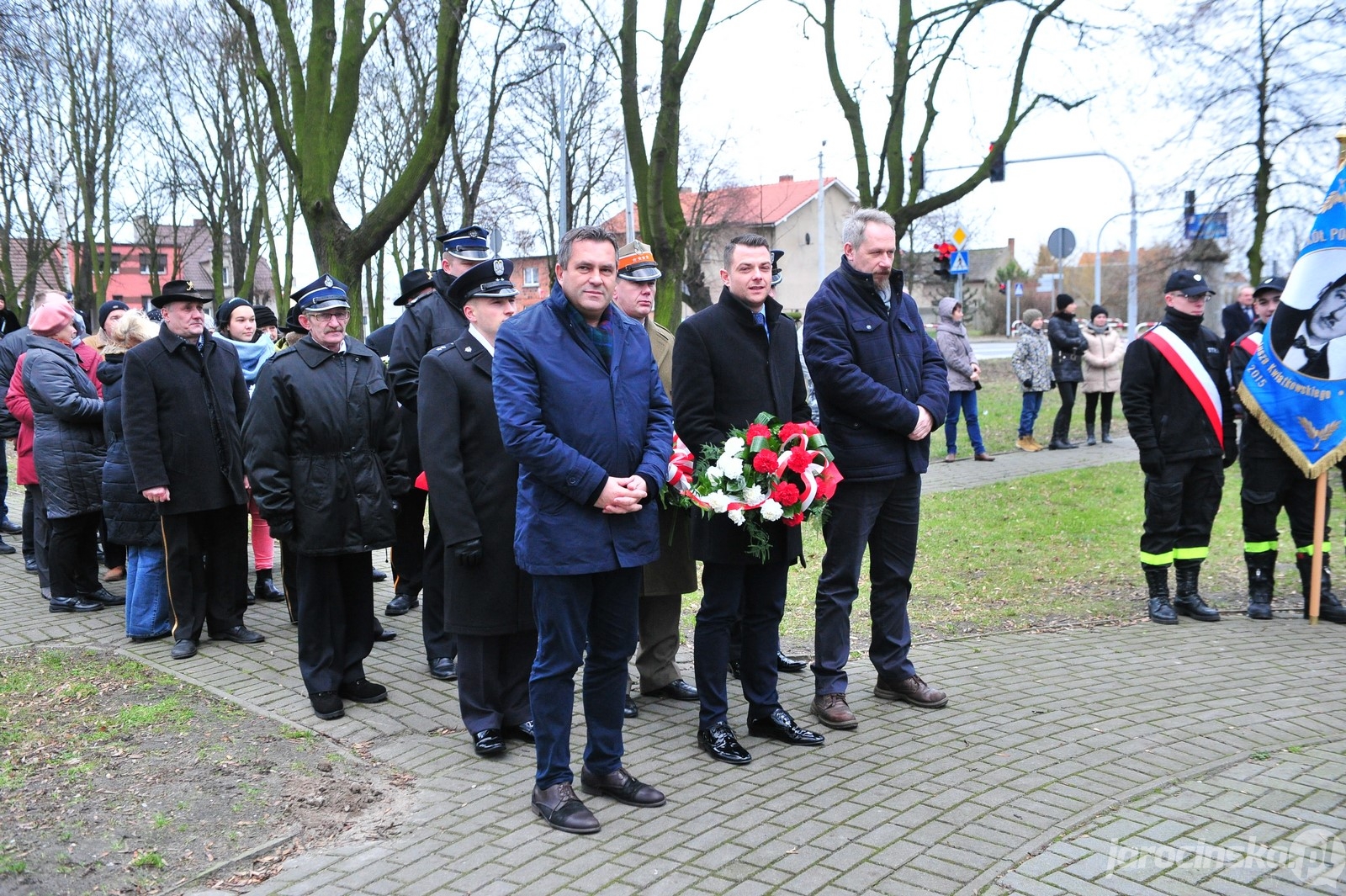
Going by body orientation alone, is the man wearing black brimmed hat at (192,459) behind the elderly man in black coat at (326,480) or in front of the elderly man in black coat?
behind

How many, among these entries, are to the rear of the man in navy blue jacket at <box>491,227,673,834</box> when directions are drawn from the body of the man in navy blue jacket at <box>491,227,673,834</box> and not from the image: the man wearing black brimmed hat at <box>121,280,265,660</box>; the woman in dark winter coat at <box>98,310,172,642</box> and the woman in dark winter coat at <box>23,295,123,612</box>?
3

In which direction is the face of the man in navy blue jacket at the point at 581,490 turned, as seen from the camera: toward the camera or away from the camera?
toward the camera

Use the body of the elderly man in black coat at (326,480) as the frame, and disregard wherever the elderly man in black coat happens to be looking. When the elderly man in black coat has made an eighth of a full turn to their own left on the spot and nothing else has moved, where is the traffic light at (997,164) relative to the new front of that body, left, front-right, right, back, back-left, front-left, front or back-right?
front-left

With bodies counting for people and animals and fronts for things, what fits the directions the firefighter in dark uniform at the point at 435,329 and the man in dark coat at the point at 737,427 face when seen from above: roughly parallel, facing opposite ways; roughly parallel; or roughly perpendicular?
roughly parallel

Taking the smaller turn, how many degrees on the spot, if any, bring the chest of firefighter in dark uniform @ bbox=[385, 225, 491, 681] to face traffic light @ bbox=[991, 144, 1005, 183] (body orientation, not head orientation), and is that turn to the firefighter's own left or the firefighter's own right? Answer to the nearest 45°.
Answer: approximately 90° to the firefighter's own left

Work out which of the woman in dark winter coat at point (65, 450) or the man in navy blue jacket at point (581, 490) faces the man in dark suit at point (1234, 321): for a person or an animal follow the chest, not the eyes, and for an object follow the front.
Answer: the woman in dark winter coat

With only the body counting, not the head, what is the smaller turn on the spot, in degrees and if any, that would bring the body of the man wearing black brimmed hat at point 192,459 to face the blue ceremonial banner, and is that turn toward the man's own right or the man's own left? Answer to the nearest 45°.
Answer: approximately 45° to the man's own left

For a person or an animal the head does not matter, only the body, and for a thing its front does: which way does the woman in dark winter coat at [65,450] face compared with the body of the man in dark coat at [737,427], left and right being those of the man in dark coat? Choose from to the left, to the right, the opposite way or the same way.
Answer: to the left

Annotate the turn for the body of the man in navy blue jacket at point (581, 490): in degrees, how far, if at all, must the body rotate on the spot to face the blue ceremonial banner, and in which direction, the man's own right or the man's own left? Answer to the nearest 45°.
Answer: approximately 90° to the man's own left

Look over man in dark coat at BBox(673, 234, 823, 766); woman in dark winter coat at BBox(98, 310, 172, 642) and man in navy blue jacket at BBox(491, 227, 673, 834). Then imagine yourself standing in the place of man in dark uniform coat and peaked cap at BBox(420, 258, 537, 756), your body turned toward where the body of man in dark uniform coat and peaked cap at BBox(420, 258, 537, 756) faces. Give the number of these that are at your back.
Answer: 1

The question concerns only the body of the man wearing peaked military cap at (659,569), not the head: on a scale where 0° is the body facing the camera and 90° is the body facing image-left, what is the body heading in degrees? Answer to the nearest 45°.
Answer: approximately 315°

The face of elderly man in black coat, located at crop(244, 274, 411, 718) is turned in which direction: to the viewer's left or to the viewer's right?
to the viewer's right

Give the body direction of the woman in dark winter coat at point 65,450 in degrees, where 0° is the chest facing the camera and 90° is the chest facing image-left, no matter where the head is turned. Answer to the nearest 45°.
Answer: approximately 270°

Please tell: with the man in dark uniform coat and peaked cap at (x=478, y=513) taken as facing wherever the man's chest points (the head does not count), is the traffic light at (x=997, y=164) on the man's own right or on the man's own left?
on the man's own left

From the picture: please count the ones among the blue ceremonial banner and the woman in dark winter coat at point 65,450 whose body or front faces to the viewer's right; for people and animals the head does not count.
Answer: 1

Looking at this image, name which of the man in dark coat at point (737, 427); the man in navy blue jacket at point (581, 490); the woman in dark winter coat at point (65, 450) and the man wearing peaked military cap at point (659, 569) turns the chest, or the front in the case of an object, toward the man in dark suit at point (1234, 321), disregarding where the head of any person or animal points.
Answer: the woman in dark winter coat

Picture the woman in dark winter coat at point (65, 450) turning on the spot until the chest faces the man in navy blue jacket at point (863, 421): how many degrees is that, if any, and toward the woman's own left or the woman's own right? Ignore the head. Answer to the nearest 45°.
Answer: approximately 45° to the woman's own right

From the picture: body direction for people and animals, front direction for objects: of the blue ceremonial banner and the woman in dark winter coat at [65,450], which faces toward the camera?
the blue ceremonial banner

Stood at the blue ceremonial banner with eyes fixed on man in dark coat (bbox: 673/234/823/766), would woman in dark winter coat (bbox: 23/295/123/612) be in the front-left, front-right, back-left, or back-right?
front-right

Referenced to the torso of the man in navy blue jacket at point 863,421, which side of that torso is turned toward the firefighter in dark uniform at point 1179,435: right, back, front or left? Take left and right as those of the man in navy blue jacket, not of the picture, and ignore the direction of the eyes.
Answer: left
